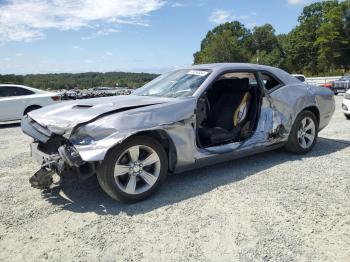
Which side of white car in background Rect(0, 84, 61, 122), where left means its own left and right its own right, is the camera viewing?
left

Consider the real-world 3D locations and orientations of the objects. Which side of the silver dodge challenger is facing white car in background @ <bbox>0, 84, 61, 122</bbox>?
right

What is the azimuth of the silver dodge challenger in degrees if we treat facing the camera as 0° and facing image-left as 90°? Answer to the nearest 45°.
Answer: approximately 45°

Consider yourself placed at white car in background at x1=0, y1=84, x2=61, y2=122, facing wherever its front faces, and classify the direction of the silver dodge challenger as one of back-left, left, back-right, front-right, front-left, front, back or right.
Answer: left
